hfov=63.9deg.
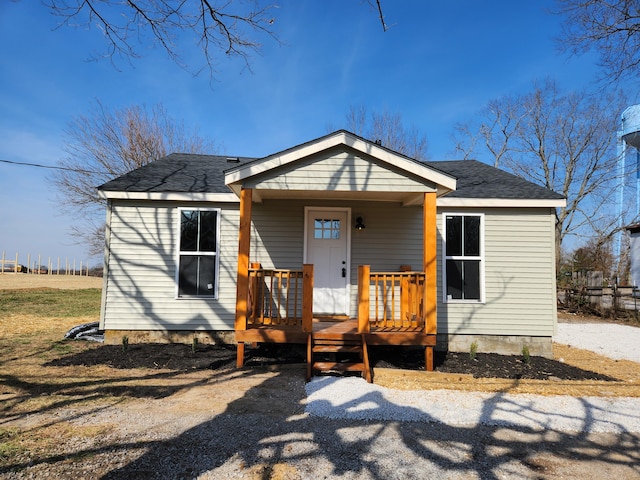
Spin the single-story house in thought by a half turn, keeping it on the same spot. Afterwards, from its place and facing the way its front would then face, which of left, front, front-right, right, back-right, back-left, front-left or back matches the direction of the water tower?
front-right

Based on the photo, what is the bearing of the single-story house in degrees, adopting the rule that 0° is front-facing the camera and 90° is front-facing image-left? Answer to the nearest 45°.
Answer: approximately 0°
